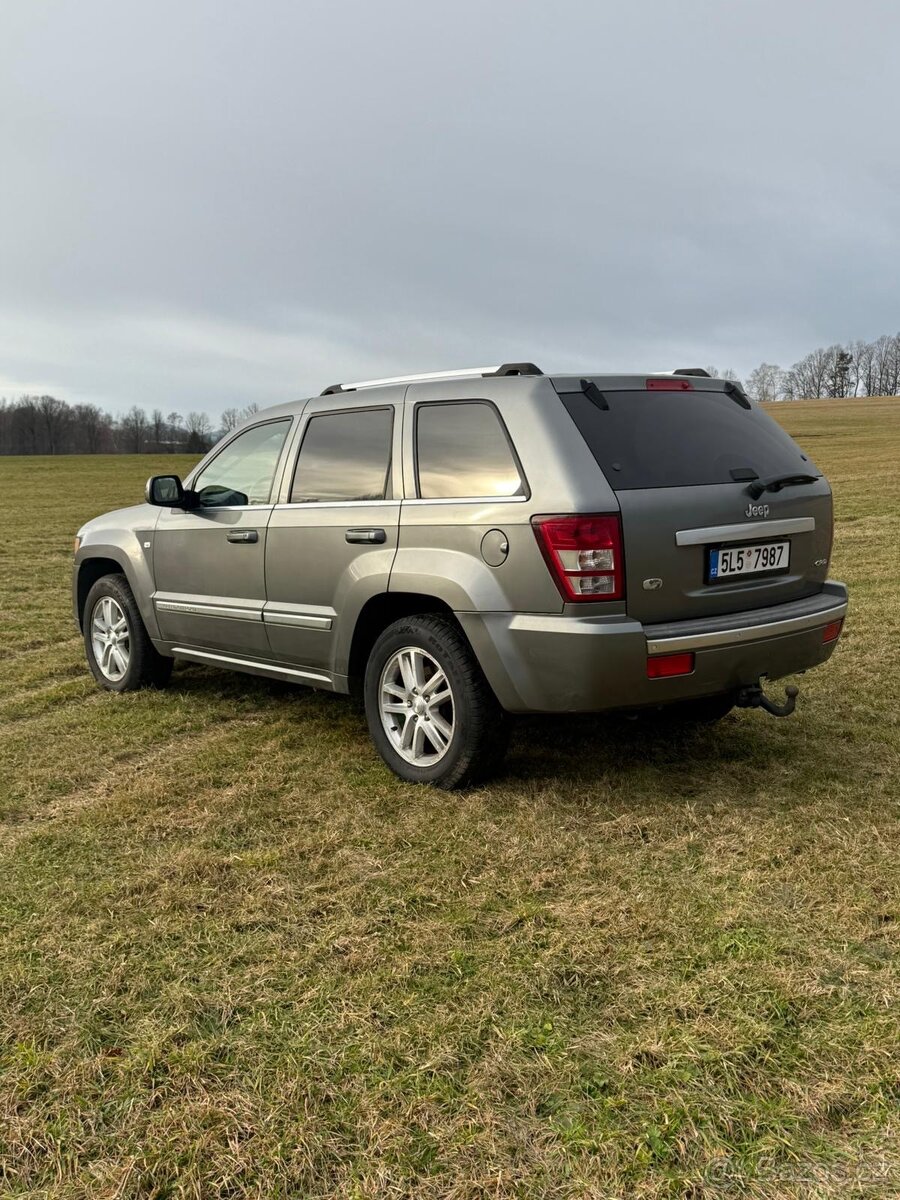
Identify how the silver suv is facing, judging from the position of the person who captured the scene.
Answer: facing away from the viewer and to the left of the viewer
